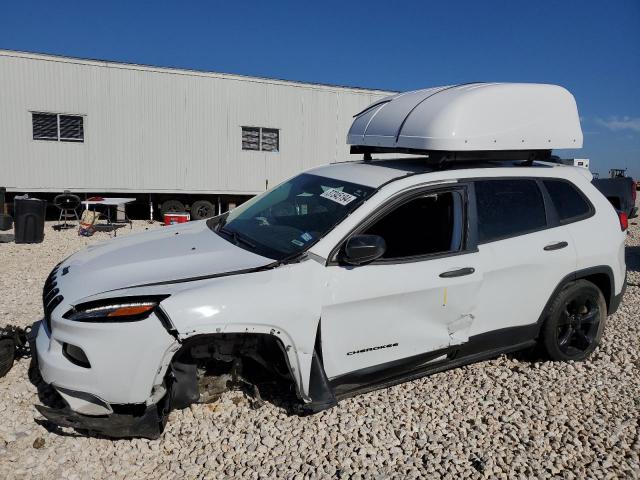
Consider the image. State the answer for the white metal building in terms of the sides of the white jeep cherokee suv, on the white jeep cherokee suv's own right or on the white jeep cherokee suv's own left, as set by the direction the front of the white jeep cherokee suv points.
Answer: on the white jeep cherokee suv's own right

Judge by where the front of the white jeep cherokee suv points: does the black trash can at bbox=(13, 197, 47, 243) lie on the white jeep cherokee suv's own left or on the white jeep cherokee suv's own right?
on the white jeep cherokee suv's own right

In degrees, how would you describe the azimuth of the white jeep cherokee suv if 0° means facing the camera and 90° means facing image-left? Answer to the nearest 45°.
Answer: approximately 45°
